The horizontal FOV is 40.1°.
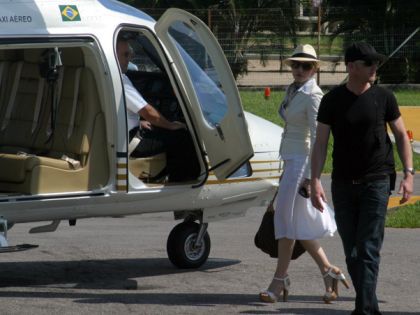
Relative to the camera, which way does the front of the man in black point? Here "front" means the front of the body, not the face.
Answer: toward the camera

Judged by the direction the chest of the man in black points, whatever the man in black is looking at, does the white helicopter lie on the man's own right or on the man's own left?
on the man's own right
